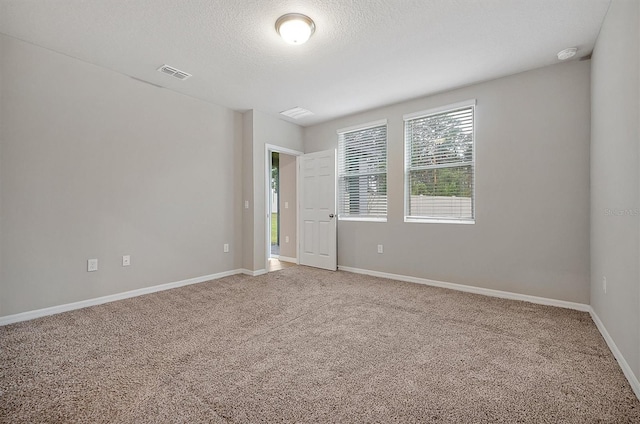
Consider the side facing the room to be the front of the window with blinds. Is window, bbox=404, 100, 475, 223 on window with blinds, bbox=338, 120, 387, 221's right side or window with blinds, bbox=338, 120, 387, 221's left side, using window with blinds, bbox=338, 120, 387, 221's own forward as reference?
on its left

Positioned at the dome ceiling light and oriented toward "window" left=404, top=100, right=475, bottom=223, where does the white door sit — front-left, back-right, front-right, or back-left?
front-left

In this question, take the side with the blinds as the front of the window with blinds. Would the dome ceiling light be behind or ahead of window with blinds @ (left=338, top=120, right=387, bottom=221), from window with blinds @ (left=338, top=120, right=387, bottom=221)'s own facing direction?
ahead

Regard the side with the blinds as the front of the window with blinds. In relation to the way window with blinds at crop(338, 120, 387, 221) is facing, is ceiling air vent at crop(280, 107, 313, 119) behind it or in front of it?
in front

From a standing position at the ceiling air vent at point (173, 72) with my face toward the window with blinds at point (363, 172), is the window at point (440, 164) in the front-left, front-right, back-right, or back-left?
front-right

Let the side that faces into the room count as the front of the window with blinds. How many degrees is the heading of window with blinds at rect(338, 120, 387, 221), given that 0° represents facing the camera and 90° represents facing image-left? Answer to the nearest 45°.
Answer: approximately 45°

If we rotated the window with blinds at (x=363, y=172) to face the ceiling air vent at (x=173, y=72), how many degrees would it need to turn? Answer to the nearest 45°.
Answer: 0° — it already faces it

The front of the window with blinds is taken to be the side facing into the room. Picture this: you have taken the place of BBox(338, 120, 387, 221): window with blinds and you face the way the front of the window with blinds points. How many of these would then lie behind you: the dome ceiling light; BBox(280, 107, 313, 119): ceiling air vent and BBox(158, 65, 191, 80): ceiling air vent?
0

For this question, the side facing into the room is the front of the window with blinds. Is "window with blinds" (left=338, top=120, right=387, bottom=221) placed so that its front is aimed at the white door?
no
